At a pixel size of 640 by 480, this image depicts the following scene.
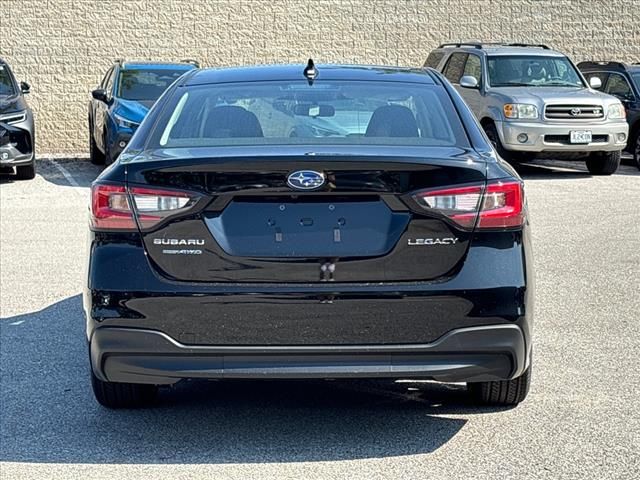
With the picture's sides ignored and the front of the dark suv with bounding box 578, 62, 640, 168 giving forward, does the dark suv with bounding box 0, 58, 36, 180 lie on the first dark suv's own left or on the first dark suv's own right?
on the first dark suv's own right

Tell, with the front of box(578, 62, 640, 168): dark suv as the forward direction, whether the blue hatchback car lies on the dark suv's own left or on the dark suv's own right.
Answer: on the dark suv's own right

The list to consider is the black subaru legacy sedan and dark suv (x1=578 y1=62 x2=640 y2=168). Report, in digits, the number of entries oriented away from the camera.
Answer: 1

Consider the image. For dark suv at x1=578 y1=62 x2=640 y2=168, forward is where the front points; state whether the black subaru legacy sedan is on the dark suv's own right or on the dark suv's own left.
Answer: on the dark suv's own right

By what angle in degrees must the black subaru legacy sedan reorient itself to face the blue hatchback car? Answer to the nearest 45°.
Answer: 0° — it already faces it

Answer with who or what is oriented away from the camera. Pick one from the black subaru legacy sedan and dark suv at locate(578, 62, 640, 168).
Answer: the black subaru legacy sedan

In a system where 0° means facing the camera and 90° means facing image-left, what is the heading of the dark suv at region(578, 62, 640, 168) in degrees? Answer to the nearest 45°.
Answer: approximately 315°

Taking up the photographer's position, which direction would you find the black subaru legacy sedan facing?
facing away from the viewer
